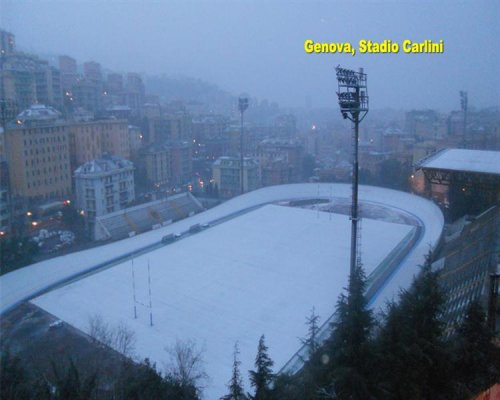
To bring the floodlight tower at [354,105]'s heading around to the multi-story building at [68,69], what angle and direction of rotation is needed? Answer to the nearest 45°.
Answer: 0° — it already faces it

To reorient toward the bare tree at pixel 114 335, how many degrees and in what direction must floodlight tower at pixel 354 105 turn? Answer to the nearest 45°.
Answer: approximately 90° to its left

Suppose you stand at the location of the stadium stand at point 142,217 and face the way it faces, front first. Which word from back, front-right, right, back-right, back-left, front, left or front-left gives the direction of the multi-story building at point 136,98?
back-left

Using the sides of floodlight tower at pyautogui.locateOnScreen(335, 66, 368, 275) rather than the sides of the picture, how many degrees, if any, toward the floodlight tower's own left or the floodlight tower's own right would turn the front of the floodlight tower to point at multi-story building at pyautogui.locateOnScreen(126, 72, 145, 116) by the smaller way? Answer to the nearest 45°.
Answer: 0° — it already faces it

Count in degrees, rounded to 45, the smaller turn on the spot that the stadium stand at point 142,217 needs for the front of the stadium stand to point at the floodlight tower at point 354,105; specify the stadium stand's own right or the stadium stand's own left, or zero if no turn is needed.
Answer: approximately 45° to the stadium stand's own right

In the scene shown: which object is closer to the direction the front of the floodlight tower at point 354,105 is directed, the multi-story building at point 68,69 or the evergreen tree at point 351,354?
the multi-story building

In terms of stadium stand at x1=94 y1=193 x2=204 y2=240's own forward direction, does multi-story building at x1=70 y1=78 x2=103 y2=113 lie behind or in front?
behind

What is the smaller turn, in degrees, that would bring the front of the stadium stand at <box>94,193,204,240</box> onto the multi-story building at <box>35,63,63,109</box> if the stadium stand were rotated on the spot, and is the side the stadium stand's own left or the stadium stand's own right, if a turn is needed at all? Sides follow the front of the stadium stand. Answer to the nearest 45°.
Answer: approximately 135° to the stadium stand's own left

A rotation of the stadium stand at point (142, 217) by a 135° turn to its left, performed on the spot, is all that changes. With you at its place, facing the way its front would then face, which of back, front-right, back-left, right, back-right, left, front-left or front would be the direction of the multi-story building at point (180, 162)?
front

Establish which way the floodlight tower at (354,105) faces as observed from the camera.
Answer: facing away from the viewer and to the left of the viewer

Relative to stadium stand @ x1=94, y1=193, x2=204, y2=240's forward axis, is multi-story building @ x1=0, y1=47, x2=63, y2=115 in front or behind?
behind

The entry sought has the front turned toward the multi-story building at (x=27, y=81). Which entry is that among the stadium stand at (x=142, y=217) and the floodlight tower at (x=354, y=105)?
the floodlight tower

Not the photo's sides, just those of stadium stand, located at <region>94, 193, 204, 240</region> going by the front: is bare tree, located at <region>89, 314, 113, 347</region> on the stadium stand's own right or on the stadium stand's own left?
on the stadium stand's own right

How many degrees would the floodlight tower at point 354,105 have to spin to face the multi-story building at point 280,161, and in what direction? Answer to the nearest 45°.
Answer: approximately 45° to its right

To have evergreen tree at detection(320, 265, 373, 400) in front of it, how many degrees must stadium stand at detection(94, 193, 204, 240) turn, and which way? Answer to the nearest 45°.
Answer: approximately 45° to its right

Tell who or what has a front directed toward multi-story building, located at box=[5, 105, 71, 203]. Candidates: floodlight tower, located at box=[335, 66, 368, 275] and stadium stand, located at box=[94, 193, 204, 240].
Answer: the floodlight tower

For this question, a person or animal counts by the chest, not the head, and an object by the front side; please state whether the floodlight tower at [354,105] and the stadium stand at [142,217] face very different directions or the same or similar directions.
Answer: very different directions

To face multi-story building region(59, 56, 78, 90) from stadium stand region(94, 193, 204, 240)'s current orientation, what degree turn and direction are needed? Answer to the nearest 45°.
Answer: approximately 135° to its left
